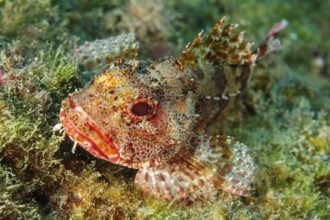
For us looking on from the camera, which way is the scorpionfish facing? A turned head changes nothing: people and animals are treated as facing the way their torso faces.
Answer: facing the viewer and to the left of the viewer
